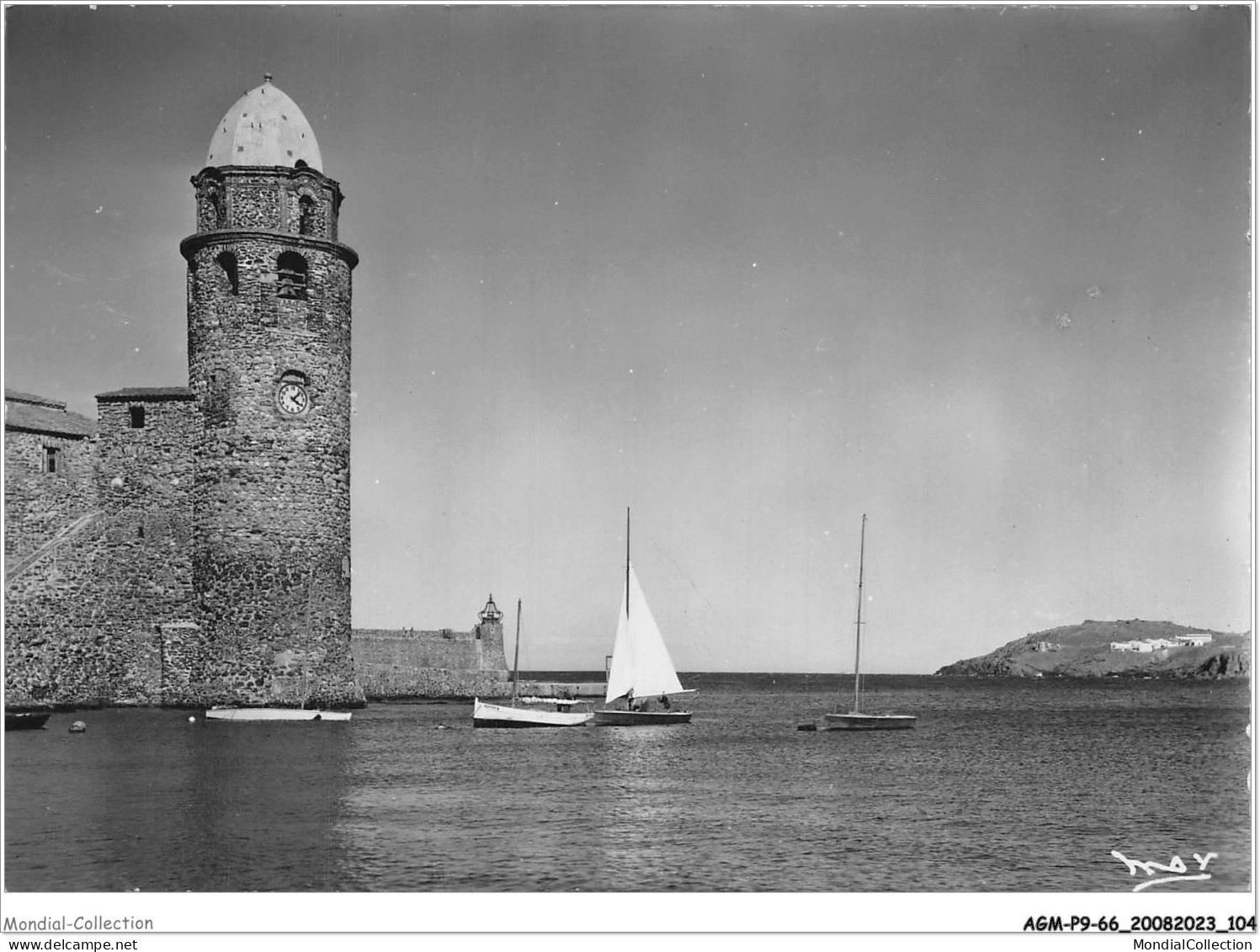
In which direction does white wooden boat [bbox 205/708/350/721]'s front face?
to the viewer's left

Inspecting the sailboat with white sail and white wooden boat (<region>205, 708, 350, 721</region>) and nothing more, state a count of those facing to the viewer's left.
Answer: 2

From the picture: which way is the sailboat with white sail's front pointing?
to the viewer's left

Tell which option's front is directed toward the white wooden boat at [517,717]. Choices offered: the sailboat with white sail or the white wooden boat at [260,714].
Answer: the sailboat with white sail

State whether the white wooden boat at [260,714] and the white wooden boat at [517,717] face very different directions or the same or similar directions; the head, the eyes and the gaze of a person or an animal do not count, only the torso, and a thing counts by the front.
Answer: same or similar directions

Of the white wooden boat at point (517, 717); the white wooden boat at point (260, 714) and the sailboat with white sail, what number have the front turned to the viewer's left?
3

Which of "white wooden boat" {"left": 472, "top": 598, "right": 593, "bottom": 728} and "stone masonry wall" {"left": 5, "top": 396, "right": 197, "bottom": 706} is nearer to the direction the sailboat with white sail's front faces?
the white wooden boat

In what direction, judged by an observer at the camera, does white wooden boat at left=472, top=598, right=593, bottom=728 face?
facing to the left of the viewer

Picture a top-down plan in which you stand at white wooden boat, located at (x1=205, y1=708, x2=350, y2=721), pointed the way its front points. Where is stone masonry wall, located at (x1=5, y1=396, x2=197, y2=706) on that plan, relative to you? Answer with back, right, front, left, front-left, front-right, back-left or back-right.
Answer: front

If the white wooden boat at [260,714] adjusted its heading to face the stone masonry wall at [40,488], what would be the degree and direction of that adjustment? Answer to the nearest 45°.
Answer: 0° — it already faces it
